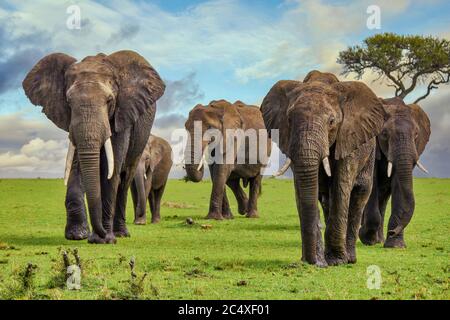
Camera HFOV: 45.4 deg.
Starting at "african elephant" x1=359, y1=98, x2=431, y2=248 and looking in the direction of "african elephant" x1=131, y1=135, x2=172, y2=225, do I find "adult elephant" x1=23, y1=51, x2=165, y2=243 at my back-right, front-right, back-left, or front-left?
front-left

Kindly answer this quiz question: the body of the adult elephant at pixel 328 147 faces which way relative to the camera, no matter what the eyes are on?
toward the camera

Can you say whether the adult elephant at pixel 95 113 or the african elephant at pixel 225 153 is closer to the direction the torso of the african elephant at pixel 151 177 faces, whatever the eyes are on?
the adult elephant

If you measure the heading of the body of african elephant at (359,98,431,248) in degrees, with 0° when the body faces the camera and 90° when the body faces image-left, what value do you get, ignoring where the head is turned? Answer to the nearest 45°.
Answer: approximately 0°

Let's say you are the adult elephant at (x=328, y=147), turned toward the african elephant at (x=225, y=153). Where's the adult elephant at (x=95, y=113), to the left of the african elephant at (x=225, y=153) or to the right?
left

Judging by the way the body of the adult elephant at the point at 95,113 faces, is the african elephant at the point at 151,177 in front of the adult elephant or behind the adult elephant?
behind

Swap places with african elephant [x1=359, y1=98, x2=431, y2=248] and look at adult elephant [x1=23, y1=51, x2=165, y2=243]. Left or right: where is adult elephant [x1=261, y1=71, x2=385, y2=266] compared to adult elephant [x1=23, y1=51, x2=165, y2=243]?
left

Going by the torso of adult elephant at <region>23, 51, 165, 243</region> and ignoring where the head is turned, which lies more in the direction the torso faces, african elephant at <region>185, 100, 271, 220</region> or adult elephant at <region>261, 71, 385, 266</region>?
the adult elephant

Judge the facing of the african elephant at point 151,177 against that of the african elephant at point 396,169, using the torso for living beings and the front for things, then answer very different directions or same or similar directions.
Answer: same or similar directions

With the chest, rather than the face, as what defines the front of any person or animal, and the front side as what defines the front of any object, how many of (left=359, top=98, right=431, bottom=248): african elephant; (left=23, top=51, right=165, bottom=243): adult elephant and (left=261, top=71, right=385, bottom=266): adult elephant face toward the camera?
3

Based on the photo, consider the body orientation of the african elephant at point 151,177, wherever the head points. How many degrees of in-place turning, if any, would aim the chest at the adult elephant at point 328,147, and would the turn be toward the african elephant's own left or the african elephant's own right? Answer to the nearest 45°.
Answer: approximately 45° to the african elephant's own left
